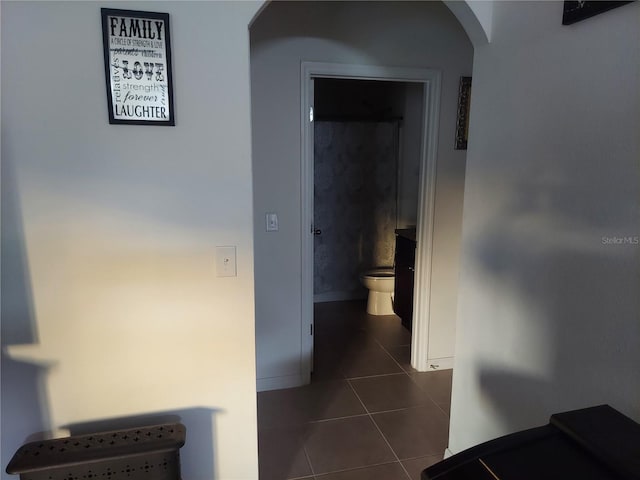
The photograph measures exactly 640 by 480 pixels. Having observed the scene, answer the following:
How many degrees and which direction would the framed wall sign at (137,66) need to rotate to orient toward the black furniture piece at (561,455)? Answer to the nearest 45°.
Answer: approximately 45° to its left

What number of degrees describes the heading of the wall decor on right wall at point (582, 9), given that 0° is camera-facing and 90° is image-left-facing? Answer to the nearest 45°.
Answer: approximately 45°

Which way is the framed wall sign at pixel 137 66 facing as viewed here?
toward the camera

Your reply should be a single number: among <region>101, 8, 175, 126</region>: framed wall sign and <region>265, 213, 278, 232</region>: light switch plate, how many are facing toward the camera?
2

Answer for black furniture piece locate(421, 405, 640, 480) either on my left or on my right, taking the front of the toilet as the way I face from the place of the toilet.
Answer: on my left

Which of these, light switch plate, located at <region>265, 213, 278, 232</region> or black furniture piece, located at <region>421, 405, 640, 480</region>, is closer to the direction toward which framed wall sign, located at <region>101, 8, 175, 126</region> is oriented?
the black furniture piece

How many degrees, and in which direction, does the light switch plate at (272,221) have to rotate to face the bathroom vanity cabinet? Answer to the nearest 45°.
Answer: approximately 135° to its left

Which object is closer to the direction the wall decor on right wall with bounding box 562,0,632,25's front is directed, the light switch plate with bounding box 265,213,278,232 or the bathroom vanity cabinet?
the light switch plate

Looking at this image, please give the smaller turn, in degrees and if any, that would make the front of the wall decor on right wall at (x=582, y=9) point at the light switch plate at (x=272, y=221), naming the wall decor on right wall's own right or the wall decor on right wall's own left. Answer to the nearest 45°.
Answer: approximately 45° to the wall decor on right wall's own right

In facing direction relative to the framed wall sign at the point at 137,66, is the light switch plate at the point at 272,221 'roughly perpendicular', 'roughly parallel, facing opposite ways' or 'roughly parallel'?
roughly parallel

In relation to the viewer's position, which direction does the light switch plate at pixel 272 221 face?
facing the viewer
